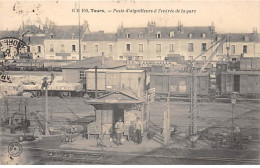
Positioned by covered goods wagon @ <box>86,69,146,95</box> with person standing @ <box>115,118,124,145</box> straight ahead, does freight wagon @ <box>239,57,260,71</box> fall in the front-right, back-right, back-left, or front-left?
back-left

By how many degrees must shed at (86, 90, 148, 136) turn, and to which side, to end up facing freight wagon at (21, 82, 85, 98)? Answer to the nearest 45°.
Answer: approximately 180°

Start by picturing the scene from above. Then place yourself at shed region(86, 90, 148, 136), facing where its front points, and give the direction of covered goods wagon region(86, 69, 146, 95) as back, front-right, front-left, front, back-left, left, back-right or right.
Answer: back

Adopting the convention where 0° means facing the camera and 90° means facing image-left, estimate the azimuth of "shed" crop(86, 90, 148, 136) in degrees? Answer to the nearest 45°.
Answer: approximately 0°
